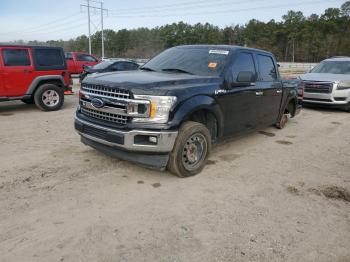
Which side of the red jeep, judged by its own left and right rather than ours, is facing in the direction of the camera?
left

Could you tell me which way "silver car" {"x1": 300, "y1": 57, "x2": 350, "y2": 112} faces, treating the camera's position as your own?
facing the viewer and to the left of the viewer

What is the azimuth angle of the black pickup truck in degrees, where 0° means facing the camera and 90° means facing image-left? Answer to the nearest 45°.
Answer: approximately 45°

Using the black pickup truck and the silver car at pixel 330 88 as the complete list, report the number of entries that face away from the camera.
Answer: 0

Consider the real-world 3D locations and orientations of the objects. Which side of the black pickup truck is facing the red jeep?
right

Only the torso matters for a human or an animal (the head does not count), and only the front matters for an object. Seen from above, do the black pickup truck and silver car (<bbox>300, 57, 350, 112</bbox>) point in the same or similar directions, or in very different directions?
same or similar directions
